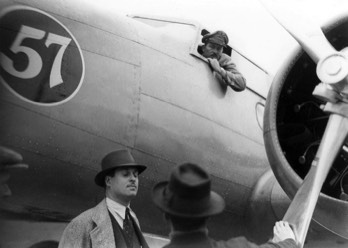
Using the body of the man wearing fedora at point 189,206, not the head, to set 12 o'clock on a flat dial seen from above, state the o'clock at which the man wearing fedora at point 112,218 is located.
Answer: the man wearing fedora at point 112,218 is roughly at 11 o'clock from the man wearing fedora at point 189,206.

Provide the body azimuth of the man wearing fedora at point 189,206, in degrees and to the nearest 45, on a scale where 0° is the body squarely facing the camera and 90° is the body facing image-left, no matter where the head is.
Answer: approximately 180°

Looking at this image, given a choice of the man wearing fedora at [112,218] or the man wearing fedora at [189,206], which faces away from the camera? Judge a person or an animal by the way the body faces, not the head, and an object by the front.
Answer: the man wearing fedora at [189,206]

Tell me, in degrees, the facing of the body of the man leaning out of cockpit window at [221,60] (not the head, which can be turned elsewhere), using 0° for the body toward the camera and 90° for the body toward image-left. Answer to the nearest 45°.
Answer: approximately 45°

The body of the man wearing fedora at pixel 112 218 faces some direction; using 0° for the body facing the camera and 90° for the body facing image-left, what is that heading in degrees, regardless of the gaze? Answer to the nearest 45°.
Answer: approximately 315°

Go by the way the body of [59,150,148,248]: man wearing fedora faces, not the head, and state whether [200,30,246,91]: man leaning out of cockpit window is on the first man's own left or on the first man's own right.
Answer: on the first man's own left

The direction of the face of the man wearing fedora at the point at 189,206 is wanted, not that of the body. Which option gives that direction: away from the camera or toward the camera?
away from the camera
